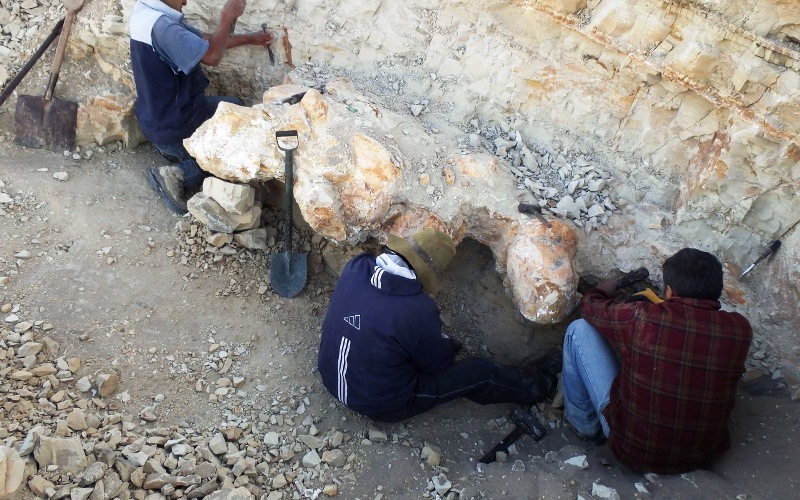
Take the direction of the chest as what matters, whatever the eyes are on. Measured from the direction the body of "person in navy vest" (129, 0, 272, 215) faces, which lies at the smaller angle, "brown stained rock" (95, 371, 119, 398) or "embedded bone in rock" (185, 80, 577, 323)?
the embedded bone in rock

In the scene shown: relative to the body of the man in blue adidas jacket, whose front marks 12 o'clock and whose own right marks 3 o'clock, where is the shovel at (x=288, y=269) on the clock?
The shovel is roughly at 9 o'clock from the man in blue adidas jacket.

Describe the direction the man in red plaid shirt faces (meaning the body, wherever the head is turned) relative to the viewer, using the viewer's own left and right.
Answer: facing away from the viewer and to the left of the viewer

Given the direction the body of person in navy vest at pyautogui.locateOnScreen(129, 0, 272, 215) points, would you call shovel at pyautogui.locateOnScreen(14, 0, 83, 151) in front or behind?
behind

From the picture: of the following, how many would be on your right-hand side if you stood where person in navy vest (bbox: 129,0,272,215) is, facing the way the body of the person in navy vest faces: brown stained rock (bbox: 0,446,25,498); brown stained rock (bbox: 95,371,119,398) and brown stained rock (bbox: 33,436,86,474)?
3

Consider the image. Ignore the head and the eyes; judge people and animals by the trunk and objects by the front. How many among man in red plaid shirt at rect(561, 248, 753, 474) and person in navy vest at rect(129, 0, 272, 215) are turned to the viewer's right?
1

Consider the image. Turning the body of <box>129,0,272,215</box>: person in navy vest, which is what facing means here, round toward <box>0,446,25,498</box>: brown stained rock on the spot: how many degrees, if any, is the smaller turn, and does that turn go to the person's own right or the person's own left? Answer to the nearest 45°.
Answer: approximately 90° to the person's own right

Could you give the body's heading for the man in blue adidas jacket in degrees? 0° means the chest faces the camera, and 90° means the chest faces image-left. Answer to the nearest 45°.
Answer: approximately 225°

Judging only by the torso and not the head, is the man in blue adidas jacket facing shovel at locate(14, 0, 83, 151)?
no

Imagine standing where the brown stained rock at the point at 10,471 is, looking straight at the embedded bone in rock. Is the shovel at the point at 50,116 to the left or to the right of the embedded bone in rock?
left

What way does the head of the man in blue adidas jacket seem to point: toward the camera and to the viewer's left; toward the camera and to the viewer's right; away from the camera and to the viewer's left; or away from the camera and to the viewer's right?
away from the camera and to the viewer's right

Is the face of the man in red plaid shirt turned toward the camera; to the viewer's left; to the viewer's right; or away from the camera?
away from the camera

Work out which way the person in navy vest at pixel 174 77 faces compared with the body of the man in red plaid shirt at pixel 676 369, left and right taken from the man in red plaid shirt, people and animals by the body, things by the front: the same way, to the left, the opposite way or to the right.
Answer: to the right

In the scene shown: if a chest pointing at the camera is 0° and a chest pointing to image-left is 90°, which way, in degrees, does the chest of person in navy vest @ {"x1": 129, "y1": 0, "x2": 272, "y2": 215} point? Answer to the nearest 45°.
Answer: approximately 270°

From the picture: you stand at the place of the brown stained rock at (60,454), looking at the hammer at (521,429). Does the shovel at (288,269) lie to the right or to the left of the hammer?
left

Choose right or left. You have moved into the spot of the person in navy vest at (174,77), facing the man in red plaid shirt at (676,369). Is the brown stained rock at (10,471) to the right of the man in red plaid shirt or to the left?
right

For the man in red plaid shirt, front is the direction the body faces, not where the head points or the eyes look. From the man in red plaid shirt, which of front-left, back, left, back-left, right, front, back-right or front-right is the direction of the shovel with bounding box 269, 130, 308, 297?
front-left

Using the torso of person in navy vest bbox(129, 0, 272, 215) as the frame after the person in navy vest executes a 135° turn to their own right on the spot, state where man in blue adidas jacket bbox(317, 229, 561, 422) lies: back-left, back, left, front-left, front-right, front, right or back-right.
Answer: left
